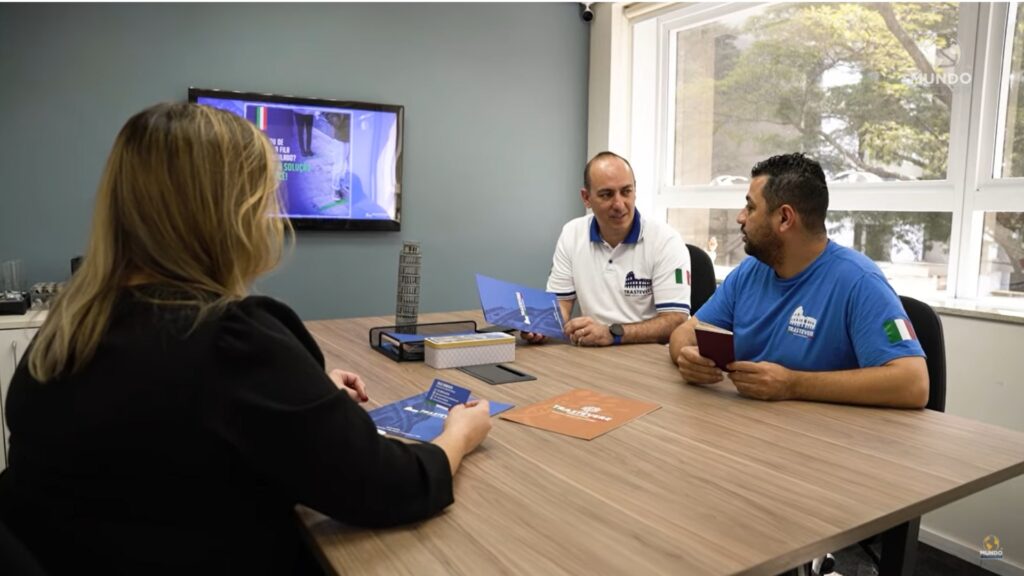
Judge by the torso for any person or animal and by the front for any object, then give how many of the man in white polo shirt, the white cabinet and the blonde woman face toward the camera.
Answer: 2

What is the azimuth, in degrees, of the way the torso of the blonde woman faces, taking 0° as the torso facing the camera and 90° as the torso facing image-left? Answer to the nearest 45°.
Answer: approximately 225°

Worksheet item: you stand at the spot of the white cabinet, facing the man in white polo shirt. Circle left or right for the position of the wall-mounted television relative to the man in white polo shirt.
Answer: left

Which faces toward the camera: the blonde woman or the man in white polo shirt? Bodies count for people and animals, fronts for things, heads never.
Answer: the man in white polo shirt

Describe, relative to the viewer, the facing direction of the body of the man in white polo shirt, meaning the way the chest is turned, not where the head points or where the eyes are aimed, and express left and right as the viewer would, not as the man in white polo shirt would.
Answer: facing the viewer

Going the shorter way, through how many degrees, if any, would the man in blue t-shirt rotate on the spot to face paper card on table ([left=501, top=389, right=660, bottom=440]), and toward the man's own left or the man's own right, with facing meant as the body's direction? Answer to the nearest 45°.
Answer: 0° — they already face it

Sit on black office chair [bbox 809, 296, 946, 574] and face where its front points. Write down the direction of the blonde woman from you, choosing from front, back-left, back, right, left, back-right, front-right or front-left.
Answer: front

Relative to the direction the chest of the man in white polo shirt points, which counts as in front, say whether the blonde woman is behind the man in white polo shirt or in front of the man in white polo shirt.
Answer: in front

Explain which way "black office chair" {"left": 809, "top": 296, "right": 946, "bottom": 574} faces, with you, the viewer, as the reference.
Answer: facing the viewer and to the left of the viewer

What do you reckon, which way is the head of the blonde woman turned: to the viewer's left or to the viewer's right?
to the viewer's right

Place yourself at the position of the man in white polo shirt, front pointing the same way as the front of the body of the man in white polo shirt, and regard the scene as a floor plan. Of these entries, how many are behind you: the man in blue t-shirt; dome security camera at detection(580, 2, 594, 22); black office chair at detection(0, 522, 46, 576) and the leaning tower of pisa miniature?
1

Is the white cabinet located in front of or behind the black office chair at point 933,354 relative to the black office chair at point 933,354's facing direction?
in front

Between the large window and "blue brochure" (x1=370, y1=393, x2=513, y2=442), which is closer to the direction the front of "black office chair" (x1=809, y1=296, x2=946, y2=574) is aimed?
the blue brochure

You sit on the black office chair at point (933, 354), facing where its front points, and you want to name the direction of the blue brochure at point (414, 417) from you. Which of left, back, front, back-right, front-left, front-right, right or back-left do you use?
front

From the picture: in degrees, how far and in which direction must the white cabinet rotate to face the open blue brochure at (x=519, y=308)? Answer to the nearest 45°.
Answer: approximately 45° to its left

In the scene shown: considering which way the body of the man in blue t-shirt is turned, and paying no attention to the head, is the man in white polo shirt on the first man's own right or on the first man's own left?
on the first man's own right

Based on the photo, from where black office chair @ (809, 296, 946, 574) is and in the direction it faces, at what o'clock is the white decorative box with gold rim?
The white decorative box with gold rim is roughly at 1 o'clock from the black office chair.

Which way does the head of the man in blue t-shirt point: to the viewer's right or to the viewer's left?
to the viewer's left
